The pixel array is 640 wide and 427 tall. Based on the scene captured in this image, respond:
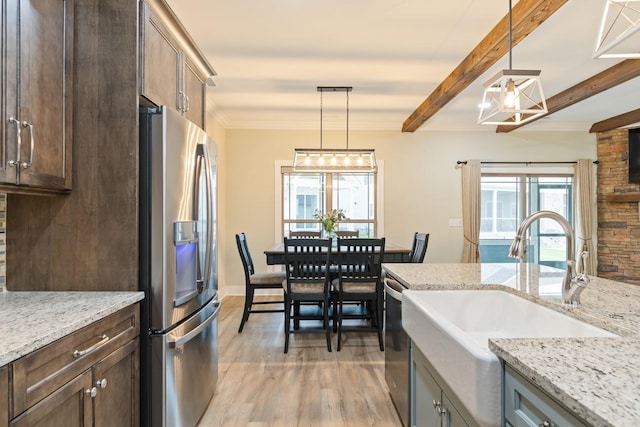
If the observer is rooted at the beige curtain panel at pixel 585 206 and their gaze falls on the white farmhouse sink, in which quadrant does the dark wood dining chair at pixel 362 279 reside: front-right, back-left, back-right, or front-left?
front-right

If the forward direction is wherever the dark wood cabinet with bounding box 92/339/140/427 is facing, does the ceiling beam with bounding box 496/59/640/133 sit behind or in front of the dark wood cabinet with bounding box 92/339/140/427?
in front

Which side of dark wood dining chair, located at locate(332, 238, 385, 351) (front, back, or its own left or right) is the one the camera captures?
back

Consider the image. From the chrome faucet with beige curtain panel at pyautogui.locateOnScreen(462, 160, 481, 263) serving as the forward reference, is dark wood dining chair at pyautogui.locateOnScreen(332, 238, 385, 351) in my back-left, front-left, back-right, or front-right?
front-left

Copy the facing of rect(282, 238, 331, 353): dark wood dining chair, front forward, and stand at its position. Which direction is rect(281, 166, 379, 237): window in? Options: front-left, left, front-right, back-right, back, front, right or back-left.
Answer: front

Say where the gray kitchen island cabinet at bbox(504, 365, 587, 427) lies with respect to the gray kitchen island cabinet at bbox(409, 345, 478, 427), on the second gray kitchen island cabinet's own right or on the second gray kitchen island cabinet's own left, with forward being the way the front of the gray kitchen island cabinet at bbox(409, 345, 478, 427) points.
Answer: on the second gray kitchen island cabinet's own left

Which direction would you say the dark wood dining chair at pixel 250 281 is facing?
to the viewer's right

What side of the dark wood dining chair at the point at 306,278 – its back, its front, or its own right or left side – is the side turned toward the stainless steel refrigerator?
back

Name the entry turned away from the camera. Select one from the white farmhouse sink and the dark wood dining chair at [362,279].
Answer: the dark wood dining chair

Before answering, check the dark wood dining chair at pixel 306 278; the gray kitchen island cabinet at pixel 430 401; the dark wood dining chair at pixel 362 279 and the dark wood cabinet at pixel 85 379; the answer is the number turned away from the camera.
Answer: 2

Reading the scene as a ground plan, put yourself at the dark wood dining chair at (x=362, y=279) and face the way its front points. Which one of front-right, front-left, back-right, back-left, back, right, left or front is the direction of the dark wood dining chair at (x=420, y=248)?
front-right

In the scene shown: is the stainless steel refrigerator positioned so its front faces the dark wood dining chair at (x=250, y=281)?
no

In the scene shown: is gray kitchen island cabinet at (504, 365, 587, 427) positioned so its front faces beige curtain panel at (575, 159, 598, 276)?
no

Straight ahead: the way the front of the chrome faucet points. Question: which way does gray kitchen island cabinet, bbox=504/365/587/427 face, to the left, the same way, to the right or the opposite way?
the same way

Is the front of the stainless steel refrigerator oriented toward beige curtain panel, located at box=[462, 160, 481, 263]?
no

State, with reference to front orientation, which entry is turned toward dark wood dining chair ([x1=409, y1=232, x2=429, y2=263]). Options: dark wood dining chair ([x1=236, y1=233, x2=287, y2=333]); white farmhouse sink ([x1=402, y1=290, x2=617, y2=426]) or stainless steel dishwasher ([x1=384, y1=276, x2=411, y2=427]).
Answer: dark wood dining chair ([x1=236, y1=233, x2=287, y2=333])

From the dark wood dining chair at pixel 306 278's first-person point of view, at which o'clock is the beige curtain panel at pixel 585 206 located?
The beige curtain panel is roughly at 2 o'clock from the dark wood dining chair.

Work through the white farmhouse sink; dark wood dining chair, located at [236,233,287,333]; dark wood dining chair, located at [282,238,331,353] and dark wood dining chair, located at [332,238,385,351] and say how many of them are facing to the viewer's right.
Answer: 1

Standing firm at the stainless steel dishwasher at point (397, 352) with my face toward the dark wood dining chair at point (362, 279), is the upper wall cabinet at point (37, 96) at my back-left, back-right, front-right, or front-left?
back-left

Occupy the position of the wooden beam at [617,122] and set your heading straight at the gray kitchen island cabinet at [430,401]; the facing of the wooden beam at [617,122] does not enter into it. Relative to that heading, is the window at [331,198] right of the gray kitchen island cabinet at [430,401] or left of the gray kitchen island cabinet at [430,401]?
right

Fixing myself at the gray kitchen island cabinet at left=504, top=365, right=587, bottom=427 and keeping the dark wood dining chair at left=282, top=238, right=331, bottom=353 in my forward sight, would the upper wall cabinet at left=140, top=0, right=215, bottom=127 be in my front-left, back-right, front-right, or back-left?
front-left
